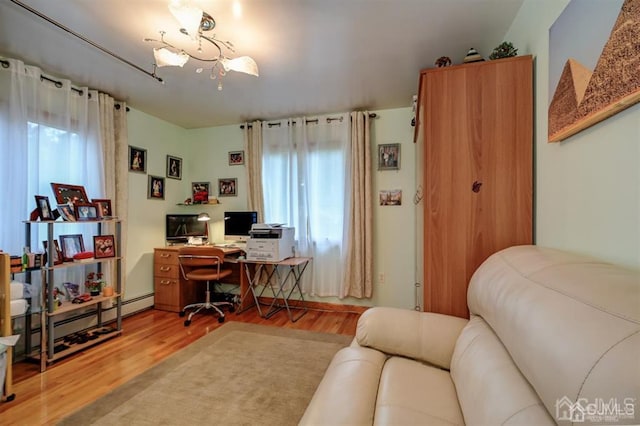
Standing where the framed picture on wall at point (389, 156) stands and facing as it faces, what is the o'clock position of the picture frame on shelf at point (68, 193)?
The picture frame on shelf is roughly at 2 o'clock from the framed picture on wall.

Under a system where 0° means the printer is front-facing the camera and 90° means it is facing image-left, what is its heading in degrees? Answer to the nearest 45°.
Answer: approximately 45°

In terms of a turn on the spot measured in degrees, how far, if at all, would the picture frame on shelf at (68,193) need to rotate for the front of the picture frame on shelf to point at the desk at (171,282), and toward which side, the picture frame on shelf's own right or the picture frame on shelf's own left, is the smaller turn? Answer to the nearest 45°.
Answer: approximately 90° to the picture frame on shelf's own left

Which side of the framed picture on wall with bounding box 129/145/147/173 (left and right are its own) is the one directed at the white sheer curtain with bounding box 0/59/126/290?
right

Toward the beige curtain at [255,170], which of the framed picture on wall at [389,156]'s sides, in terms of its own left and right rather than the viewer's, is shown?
right
